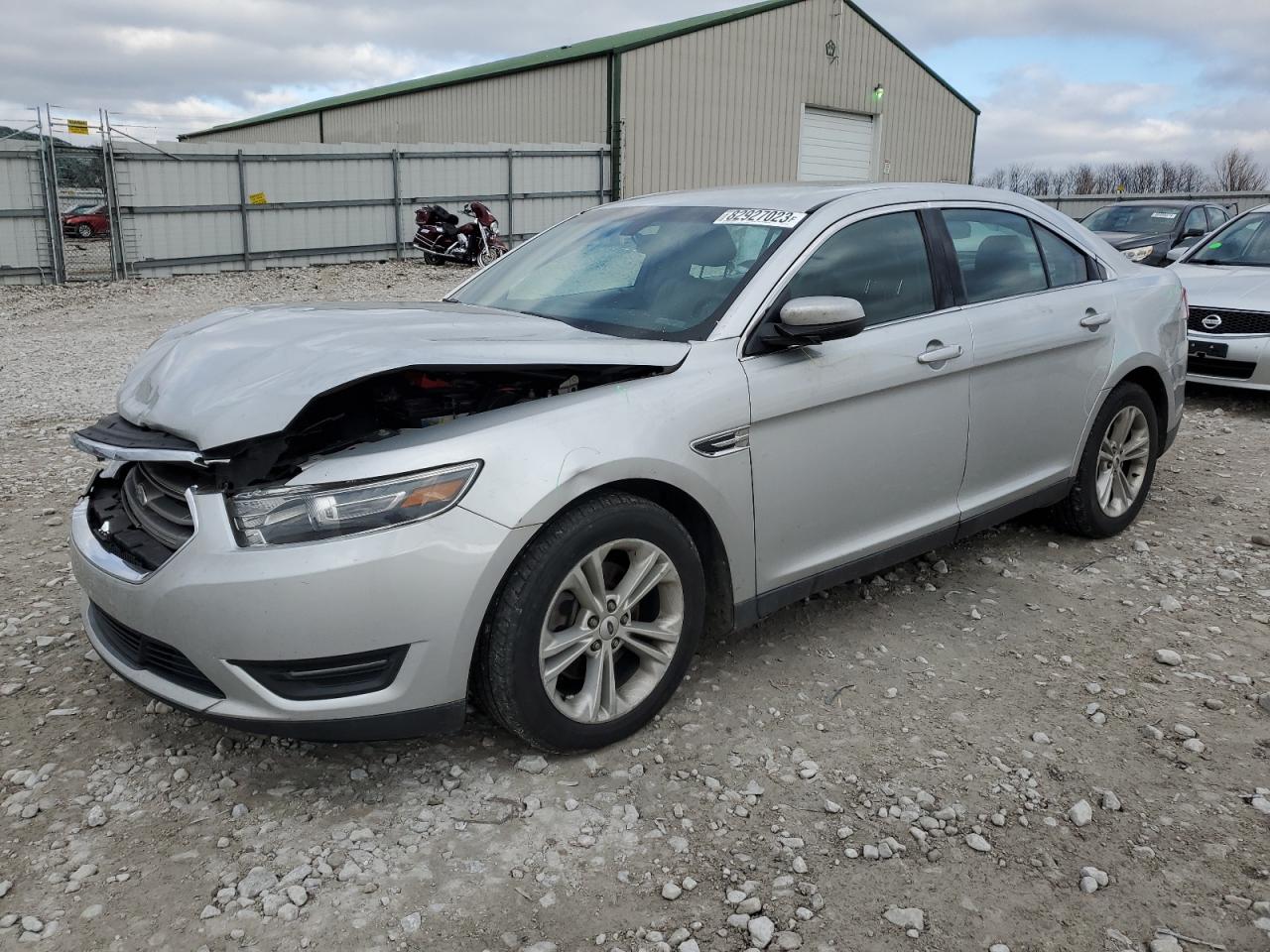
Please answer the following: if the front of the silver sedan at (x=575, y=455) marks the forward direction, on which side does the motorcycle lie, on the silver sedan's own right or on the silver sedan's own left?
on the silver sedan's own right

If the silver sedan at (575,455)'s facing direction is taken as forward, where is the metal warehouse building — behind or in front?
behind

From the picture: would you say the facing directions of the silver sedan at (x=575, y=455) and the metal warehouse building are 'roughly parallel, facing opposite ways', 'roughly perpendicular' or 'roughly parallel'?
roughly perpendicular

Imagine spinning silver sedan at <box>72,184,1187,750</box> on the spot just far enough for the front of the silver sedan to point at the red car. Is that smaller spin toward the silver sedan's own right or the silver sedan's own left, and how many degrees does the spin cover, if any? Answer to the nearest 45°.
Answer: approximately 90° to the silver sedan's own right

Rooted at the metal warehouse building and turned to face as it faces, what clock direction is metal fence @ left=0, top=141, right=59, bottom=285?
The metal fence is roughly at 3 o'clock from the metal warehouse building.

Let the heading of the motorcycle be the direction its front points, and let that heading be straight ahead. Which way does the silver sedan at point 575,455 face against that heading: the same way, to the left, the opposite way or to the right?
to the right

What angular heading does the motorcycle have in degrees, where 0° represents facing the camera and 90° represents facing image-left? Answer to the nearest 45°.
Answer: approximately 315°

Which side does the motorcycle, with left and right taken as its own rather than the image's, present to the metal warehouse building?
left

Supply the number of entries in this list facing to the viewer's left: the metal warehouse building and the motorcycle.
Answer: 0

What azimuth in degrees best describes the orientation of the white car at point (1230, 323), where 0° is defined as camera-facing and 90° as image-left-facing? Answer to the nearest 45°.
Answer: approximately 45°

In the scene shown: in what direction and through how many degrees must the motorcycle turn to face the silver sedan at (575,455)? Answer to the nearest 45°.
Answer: approximately 45° to its right

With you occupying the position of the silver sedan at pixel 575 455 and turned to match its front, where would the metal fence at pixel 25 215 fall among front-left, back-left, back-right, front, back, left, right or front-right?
right
